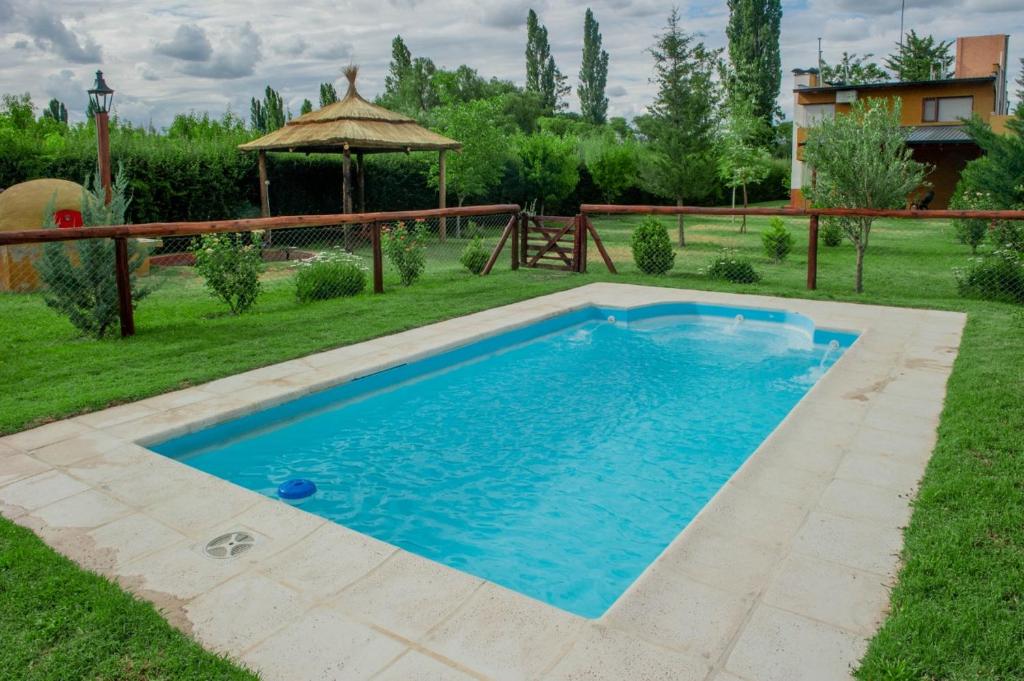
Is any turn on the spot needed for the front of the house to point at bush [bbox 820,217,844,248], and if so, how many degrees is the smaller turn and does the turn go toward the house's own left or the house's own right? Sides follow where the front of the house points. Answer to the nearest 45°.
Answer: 0° — it already faces it

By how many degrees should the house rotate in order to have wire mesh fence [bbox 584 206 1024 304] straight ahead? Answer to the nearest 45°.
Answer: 0° — it already faces it

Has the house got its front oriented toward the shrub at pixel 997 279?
yes

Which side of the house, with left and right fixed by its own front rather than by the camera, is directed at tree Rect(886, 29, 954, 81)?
back

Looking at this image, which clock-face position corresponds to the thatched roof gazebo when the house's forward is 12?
The thatched roof gazebo is roughly at 1 o'clock from the house.

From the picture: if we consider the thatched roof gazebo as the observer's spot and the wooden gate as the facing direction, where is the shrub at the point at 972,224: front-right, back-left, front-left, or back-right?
front-left

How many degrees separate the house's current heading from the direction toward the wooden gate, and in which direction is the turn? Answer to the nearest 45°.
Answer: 0° — it already faces it

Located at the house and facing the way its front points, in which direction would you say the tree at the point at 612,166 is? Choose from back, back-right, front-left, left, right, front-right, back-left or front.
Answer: front-right

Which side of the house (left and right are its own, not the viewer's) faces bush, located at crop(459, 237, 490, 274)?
front

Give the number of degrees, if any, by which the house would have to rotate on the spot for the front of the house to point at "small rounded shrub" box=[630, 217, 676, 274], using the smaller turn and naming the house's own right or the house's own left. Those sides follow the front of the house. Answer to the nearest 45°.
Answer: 0° — it already faces it

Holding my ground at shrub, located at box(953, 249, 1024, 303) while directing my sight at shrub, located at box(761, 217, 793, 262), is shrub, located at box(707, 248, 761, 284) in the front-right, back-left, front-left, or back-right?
front-left

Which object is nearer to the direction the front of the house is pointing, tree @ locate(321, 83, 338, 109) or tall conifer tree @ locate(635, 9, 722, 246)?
the tall conifer tree

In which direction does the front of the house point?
toward the camera

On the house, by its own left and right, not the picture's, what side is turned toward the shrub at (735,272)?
front
